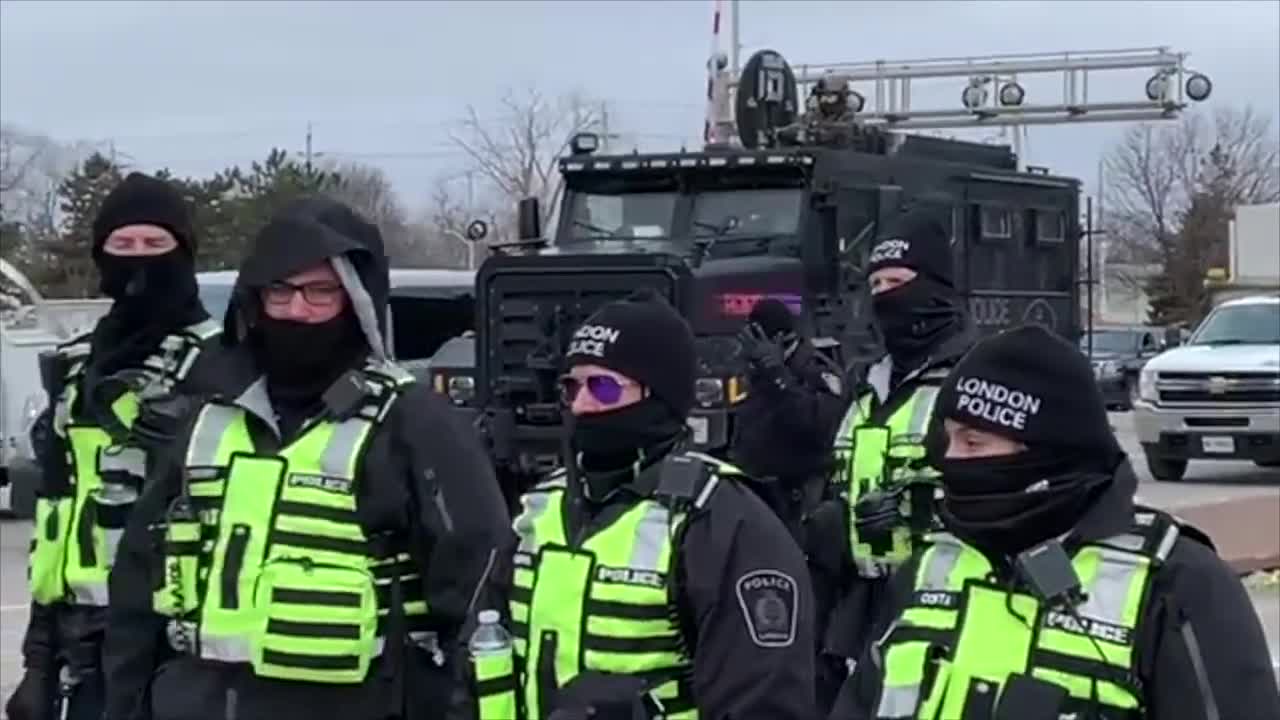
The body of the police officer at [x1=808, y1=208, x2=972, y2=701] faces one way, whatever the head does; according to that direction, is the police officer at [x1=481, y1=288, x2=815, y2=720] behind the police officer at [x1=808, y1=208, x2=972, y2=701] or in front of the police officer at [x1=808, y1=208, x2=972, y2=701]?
in front

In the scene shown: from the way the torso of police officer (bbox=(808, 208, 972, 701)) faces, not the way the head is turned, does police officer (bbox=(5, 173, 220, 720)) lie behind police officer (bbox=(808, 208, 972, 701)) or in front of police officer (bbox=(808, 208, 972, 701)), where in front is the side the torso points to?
in front

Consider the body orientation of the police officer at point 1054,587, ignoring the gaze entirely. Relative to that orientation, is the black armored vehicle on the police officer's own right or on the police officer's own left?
on the police officer's own right

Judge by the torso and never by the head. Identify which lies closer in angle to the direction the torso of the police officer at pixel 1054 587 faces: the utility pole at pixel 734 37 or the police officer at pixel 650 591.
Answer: the police officer

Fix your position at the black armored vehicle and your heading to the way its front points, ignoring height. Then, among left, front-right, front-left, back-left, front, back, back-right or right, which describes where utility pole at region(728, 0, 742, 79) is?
back-right

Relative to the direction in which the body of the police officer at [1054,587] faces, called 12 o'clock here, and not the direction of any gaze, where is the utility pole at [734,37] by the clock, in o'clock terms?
The utility pole is roughly at 4 o'clock from the police officer.
